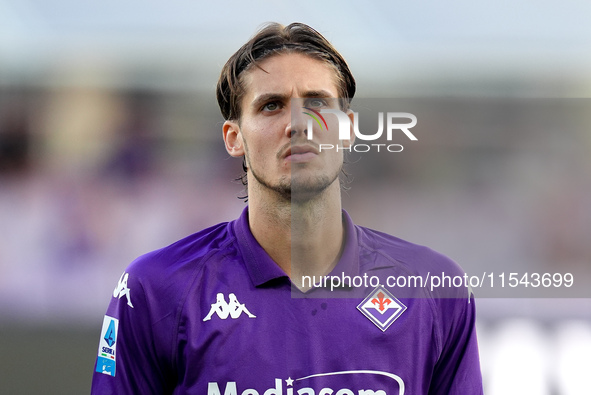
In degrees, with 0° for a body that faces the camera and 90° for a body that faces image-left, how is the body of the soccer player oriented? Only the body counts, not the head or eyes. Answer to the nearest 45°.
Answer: approximately 0°
